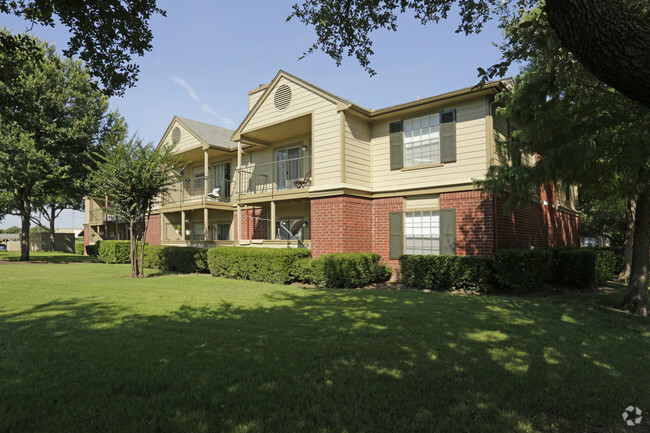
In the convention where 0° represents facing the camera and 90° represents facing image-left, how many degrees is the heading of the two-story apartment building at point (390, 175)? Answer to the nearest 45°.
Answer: approximately 45°

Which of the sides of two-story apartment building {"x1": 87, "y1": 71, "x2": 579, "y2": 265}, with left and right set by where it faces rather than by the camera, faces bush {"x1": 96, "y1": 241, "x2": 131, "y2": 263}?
right

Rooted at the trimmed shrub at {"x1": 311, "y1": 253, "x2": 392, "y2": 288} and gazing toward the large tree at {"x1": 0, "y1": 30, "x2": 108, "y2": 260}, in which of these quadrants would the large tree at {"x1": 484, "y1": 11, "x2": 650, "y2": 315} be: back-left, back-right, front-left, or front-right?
back-left

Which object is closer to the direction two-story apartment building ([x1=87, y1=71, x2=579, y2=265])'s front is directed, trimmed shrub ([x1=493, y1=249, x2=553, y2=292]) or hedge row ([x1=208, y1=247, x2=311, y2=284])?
the hedge row

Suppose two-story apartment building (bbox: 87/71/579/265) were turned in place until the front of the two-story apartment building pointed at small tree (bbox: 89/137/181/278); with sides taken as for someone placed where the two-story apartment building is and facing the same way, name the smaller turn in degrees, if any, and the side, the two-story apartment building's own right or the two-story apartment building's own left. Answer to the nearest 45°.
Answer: approximately 45° to the two-story apartment building's own right

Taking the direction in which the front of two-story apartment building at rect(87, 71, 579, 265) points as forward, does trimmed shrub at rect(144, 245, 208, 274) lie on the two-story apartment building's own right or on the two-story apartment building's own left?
on the two-story apartment building's own right

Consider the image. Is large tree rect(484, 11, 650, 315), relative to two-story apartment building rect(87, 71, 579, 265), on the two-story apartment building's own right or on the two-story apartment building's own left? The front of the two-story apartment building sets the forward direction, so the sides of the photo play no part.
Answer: on the two-story apartment building's own left
